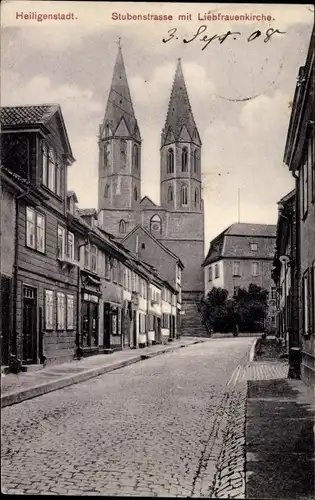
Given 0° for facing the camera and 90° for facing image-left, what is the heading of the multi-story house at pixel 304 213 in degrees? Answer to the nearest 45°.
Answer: approximately 90°

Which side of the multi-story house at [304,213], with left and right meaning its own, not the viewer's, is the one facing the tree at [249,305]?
right

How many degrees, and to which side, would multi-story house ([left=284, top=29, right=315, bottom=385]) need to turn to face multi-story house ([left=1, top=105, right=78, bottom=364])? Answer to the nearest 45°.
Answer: approximately 45° to its left
